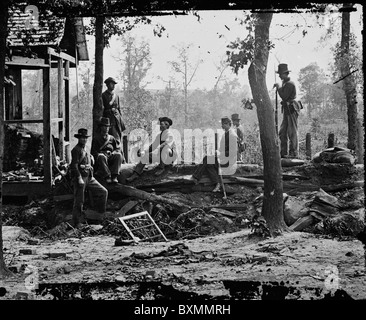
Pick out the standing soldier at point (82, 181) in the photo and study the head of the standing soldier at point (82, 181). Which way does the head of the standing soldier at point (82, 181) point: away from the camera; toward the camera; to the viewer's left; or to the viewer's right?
toward the camera

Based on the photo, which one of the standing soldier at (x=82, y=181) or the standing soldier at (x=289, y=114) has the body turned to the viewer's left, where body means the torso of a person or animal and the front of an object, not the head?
the standing soldier at (x=289, y=114)

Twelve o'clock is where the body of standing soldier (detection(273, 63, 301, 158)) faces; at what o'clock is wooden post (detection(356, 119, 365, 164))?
The wooden post is roughly at 6 o'clock from the standing soldier.

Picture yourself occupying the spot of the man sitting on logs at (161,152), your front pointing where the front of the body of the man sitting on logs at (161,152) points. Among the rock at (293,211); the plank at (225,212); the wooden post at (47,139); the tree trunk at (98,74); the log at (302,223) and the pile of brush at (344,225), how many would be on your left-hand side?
4

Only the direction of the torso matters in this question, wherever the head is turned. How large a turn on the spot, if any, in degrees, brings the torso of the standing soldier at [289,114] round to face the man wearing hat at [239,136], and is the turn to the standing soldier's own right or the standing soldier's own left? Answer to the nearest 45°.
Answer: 0° — they already face them

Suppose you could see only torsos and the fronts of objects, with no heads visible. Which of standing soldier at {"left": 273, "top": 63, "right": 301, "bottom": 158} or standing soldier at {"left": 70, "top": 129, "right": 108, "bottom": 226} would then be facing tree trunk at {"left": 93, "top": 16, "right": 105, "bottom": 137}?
standing soldier at {"left": 273, "top": 63, "right": 301, "bottom": 158}

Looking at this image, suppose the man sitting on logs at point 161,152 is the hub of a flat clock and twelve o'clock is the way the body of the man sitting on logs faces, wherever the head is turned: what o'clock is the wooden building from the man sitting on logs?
The wooden building is roughly at 2 o'clock from the man sitting on logs.

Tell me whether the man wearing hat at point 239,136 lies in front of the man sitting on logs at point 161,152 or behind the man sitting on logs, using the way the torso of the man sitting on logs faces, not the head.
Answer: behind

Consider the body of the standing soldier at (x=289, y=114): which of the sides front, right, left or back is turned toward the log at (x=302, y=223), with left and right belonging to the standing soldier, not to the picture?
left

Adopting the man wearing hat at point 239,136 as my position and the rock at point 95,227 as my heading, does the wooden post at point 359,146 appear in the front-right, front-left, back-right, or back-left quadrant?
back-left

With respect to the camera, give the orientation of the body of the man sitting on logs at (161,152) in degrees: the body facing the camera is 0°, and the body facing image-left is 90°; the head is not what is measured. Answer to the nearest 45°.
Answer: approximately 45°

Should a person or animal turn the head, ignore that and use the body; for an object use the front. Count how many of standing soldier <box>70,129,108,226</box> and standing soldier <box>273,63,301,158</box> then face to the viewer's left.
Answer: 1

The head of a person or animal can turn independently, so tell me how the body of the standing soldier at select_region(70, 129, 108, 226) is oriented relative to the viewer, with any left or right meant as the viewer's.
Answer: facing the viewer and to the right of the viewer

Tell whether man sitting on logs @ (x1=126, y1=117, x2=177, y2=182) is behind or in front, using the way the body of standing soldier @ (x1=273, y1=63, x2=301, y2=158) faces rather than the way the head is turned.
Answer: in front

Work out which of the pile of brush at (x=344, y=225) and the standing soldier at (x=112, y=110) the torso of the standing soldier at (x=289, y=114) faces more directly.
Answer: the standing soldier

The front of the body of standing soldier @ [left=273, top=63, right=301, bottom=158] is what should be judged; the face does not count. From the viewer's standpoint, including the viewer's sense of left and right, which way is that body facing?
facing to the left of the viewer
